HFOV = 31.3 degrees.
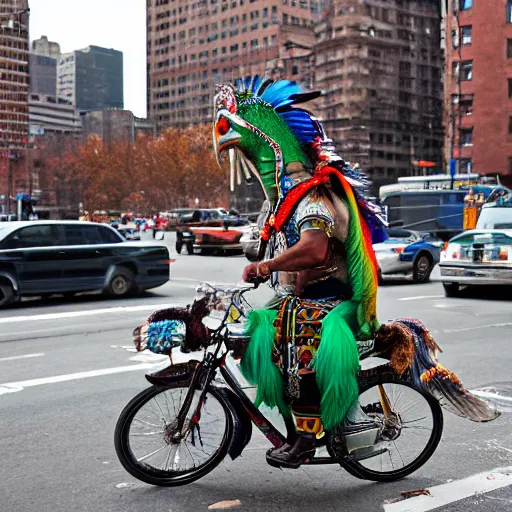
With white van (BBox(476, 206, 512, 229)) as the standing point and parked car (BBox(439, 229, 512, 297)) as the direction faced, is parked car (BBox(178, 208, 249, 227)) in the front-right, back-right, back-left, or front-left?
back-right

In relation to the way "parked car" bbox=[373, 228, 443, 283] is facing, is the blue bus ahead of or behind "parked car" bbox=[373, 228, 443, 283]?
ahead

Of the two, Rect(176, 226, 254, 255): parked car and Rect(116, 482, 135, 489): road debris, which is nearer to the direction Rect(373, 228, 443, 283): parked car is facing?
the parked car

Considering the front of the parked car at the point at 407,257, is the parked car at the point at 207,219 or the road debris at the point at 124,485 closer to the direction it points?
the parked car

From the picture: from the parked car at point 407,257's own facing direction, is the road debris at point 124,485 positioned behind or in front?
behind

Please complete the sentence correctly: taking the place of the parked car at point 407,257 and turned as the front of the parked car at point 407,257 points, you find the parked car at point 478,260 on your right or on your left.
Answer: on your right
